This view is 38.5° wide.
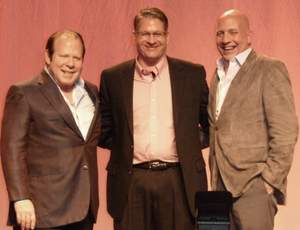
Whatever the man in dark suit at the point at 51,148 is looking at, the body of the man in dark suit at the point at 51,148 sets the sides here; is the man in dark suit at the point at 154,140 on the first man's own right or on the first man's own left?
on the first man's own left

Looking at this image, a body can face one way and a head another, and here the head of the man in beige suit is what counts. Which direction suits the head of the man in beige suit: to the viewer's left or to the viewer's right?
to the viewer's left

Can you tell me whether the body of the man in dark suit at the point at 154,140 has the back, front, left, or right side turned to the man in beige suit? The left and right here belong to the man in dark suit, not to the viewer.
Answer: left

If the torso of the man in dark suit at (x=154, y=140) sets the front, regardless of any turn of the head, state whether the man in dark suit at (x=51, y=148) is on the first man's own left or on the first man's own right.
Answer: on the first man's own right

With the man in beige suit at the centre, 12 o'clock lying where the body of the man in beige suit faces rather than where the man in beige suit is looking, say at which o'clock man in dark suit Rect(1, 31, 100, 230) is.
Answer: The man in dark suit is roughly at 1 o'clock from the man in beige suit.

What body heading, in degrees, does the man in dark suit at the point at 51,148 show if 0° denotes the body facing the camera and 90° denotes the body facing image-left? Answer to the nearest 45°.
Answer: approximately 315°

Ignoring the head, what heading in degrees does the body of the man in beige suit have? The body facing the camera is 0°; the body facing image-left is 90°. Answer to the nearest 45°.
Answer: approximately 45°
